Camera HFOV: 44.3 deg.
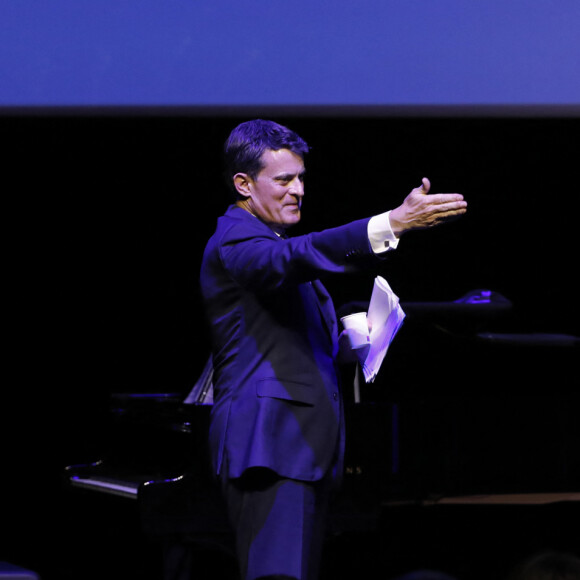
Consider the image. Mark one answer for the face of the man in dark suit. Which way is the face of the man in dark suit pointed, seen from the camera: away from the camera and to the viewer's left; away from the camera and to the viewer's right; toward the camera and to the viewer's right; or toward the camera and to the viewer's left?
toward the camera and to the viewer's right

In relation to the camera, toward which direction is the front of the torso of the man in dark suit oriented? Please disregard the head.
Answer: to the viewer's right
